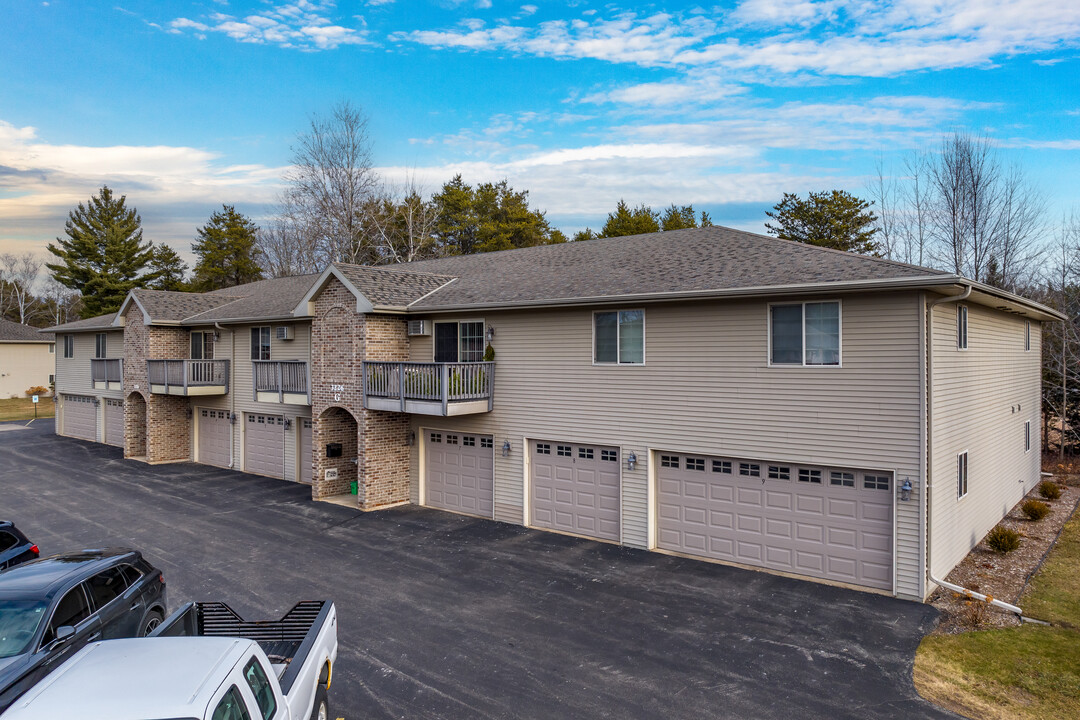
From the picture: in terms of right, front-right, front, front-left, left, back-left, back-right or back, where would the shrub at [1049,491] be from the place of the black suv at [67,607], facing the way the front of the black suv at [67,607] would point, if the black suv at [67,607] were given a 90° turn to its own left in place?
front-left

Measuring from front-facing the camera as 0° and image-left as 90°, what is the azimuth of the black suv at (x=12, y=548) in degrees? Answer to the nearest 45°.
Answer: approximately 45°

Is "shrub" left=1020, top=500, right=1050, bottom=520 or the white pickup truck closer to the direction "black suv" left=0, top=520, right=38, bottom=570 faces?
the white pickup truck

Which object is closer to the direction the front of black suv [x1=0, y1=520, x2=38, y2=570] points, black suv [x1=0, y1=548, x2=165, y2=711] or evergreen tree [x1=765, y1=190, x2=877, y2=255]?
the black suv

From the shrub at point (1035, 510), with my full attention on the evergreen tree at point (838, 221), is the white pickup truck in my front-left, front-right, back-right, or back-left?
back-left

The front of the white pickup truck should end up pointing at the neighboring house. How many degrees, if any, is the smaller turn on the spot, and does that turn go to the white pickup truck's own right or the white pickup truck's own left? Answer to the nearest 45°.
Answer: approximately 135° to the white pickup truck's own right

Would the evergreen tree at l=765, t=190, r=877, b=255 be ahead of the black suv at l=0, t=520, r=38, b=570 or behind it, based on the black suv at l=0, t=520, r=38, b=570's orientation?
behind

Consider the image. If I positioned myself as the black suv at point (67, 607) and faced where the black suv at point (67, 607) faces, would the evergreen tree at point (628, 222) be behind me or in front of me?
behind
